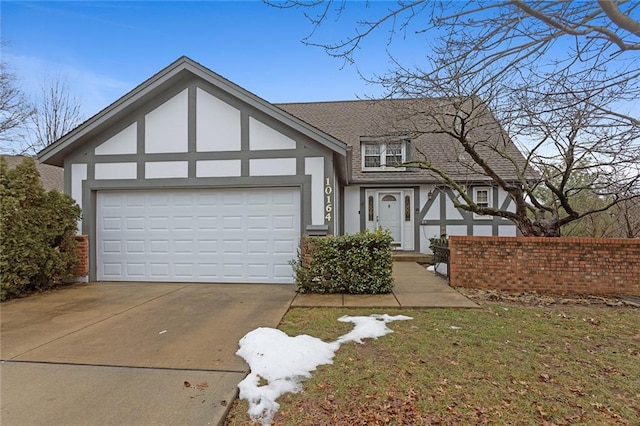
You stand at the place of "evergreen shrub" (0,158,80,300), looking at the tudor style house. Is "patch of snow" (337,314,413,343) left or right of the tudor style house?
right

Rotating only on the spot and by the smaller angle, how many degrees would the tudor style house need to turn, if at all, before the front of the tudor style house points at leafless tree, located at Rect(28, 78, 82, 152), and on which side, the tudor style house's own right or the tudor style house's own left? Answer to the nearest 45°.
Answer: approximately 135° to the tudor style house's own right

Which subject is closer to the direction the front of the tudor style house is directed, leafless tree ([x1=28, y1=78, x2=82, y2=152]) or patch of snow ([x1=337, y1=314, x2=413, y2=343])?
the patch of snow

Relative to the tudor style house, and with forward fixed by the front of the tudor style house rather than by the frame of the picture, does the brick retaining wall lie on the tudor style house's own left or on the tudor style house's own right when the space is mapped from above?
on the tudor style house's own left

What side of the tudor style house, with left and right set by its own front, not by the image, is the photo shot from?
front

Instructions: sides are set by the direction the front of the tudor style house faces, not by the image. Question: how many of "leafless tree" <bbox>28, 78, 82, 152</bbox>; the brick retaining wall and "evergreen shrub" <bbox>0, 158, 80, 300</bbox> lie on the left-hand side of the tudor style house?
1

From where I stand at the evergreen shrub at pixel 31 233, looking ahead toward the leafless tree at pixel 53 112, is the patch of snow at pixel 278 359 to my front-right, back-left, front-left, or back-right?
back-right

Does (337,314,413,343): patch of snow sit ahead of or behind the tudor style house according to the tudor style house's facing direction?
ahead

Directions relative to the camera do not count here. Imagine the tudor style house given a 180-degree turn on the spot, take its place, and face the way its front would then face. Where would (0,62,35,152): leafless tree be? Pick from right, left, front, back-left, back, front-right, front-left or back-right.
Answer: front-left

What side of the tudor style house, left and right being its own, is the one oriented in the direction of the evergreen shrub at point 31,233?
right

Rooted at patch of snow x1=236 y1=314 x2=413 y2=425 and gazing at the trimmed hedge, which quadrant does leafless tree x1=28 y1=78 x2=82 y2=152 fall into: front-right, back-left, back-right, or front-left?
front-left
